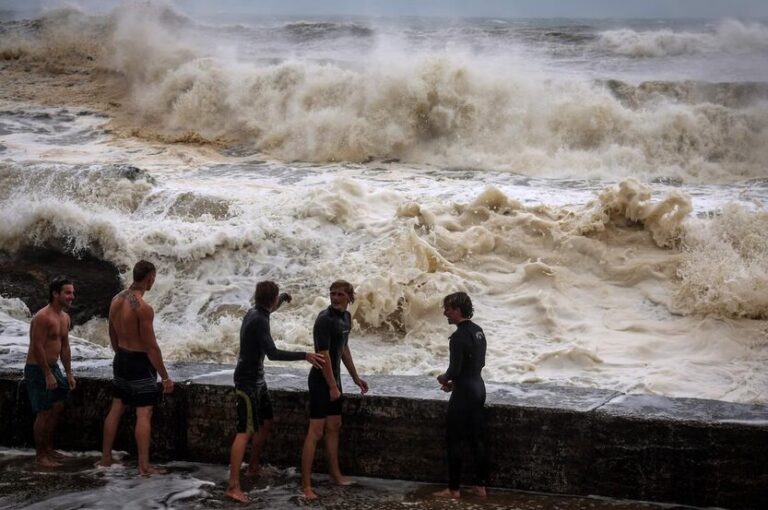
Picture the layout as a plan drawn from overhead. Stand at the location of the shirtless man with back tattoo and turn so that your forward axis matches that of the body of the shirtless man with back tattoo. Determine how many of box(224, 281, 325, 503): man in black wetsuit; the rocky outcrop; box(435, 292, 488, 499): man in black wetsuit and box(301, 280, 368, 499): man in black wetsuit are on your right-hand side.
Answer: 3

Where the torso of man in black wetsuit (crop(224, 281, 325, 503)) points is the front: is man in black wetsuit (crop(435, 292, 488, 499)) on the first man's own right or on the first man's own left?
on the first man's own right

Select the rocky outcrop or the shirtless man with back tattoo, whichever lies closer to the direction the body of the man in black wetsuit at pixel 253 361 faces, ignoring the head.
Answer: the rocky outcrop

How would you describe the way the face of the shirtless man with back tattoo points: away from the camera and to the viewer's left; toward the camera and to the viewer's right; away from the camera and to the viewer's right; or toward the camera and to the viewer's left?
away from the camera and to the viewer's right

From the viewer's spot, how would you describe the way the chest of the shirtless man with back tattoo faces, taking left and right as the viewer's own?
facing away from the viewer and to the right of the viewer

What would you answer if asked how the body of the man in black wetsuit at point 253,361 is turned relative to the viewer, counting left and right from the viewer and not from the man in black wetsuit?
facing away from the viewer and to the right of the viewer

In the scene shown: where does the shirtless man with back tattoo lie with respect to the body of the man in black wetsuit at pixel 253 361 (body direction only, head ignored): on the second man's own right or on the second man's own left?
on the second man's own left

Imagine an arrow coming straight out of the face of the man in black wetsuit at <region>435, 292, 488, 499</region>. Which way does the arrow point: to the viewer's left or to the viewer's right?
to the viewer's left

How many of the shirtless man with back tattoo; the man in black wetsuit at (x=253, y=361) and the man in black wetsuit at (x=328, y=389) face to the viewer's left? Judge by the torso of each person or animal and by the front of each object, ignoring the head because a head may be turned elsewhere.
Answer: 0

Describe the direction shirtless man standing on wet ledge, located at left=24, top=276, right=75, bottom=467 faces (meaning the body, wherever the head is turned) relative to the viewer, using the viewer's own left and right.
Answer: facing the viewer and to the right of the viewer

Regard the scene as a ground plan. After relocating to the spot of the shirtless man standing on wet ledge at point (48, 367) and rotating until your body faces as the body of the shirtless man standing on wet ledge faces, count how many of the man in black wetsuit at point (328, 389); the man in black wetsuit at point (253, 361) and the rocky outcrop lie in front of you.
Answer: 2

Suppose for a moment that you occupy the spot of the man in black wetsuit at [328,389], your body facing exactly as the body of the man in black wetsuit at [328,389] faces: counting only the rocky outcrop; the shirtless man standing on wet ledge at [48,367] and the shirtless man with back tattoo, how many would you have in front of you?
0

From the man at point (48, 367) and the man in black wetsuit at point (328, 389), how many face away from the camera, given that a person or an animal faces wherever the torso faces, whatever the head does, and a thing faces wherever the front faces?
0

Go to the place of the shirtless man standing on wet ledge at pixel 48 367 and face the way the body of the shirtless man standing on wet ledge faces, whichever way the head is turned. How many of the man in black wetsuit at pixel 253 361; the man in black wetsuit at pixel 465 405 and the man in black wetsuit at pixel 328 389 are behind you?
0
